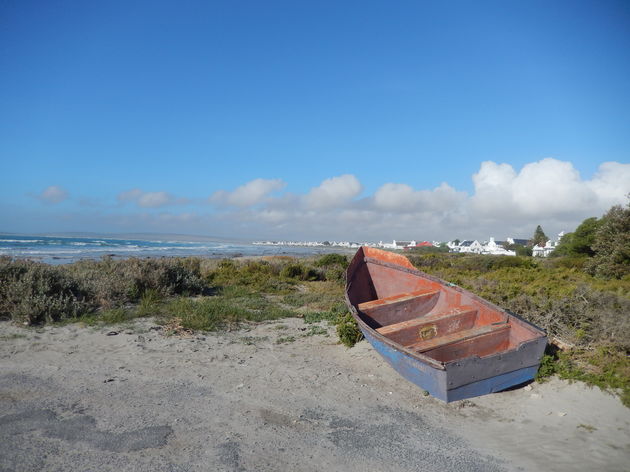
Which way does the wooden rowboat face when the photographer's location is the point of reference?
facing away from the viewer and to the left of the viewer
